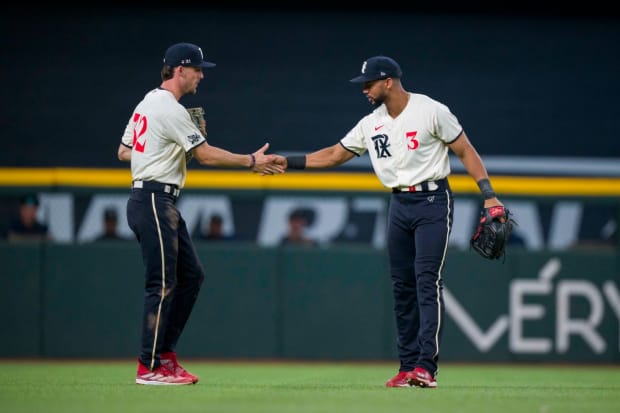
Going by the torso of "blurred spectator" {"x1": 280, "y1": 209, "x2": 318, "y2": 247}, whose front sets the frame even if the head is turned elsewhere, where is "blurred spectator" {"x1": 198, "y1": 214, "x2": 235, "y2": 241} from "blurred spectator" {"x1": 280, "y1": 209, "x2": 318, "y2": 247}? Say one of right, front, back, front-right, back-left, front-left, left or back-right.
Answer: right

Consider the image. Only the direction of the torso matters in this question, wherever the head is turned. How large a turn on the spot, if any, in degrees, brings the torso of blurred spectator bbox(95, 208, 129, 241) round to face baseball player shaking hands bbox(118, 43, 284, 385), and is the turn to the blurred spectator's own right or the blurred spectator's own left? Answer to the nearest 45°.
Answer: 0° — they already face them

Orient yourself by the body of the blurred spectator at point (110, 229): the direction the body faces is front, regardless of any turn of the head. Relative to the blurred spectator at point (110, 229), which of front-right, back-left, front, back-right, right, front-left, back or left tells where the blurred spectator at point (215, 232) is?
left

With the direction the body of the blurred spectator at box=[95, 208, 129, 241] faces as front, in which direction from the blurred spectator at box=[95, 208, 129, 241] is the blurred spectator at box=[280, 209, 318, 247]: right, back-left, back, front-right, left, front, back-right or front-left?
left

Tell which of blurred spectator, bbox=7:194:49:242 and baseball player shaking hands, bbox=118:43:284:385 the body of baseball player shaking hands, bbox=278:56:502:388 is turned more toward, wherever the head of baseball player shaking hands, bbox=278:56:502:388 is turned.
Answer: the baseball player shaking hands

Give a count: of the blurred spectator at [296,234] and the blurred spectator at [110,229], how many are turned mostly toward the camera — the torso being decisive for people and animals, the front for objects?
2

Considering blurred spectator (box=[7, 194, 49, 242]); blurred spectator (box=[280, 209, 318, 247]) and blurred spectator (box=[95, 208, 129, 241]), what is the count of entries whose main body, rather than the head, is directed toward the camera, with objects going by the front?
3

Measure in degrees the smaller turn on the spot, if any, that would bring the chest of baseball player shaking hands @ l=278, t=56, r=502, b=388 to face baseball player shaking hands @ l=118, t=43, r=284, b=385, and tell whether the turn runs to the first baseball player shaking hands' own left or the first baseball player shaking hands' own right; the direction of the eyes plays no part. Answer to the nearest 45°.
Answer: approximately 45° to the first baseball player shaking hands' own right

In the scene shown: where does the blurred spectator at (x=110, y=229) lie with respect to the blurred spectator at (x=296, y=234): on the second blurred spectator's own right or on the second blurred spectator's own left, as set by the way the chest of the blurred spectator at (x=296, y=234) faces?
on the second blurred spectator's own right

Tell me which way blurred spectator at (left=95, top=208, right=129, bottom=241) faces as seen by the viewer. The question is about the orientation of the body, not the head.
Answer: toward the camera

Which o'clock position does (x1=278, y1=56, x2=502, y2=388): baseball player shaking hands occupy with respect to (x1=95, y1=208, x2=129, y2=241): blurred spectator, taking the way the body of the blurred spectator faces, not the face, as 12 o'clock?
The baseball player shaking hands is roughly at 11 o'clock from the blurred spectator.

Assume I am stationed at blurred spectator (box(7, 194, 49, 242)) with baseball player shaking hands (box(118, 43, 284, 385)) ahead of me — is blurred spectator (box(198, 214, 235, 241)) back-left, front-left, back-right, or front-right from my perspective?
front-left

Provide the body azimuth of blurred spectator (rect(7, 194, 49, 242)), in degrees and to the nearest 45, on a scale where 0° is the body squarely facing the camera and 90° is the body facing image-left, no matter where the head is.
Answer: approximately 0°

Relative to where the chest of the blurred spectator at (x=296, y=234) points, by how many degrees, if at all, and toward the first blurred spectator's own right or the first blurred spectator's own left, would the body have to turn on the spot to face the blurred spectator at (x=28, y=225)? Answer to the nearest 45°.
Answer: approximately 90° to the first blurred spectator's own right
